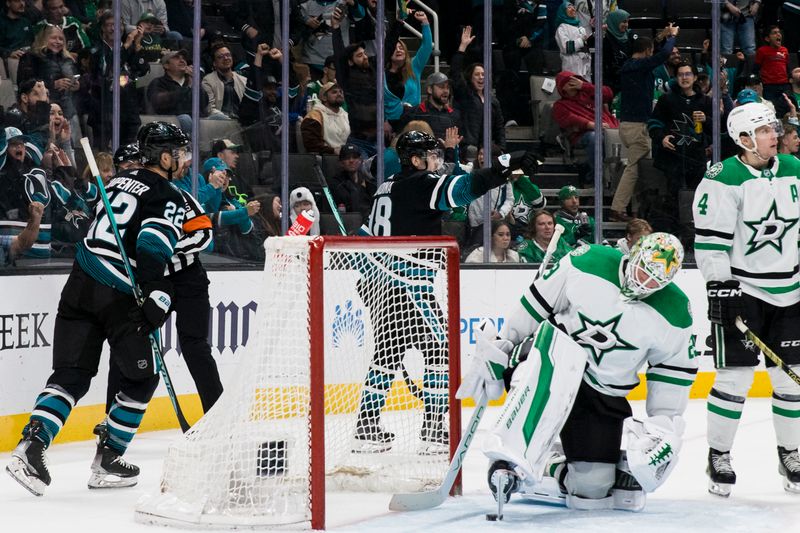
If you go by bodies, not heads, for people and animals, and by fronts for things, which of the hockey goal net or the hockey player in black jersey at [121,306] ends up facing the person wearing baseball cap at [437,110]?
the hockey player in black jersey

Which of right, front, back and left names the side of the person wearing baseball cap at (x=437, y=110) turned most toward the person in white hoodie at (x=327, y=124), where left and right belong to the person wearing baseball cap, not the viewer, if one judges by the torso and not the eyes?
right

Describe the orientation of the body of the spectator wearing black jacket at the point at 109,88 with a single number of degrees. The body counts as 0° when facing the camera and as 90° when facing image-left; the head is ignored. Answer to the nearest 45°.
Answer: approximately 315°

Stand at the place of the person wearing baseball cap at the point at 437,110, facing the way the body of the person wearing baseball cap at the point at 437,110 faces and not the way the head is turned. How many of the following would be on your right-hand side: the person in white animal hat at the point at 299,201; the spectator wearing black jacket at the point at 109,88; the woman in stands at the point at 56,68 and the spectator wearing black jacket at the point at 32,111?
4

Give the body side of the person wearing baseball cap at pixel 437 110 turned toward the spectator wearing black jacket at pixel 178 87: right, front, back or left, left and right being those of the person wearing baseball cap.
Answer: right

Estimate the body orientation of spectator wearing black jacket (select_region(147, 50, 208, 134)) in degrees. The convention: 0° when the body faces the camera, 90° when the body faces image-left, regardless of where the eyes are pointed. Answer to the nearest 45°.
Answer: approximately 315°

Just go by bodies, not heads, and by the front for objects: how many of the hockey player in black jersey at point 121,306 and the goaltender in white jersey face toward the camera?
1

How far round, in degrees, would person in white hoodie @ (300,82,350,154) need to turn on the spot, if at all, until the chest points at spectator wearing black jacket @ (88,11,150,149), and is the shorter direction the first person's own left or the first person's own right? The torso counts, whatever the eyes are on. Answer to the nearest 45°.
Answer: approximately 90° to the first person's own right

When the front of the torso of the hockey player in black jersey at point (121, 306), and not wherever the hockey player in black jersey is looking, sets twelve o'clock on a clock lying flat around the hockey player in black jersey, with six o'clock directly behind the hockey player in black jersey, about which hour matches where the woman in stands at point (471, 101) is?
The woman in stands is roughly at 12 o'clock from the hockey player in black jersey.

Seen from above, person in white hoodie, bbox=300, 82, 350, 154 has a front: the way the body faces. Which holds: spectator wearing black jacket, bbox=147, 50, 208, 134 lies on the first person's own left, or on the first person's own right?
on the first person's own right
